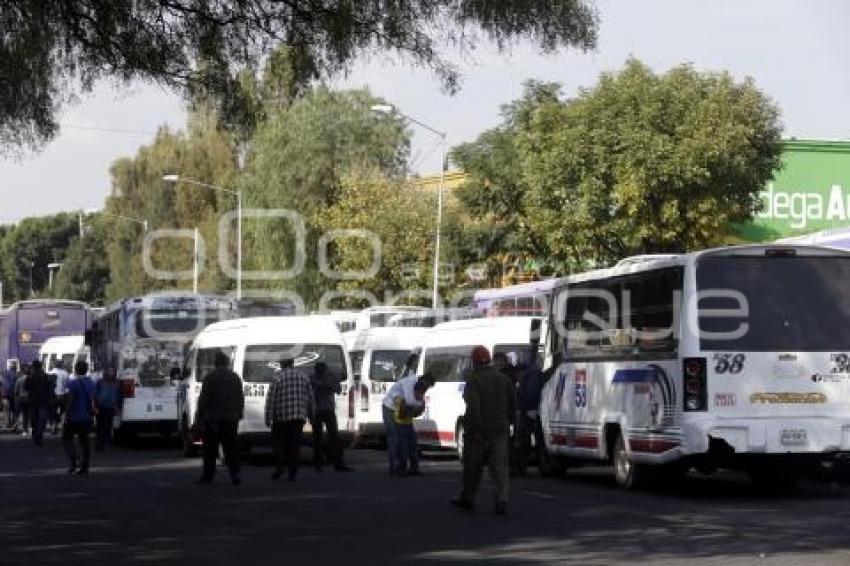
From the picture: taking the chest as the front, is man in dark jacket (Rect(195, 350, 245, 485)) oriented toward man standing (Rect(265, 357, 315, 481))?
no

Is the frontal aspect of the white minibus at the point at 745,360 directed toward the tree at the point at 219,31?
no

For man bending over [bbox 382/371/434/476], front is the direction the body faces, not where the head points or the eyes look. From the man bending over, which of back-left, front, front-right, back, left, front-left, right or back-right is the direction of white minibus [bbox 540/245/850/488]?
front-right

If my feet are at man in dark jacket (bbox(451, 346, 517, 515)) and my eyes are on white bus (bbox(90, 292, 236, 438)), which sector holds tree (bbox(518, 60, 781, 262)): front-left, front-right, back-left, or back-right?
front-right

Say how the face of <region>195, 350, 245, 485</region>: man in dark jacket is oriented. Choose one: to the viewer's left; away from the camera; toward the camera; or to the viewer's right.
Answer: away from the camera

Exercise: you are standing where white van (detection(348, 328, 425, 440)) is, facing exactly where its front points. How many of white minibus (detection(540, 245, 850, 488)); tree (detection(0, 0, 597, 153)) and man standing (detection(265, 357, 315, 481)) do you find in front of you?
0

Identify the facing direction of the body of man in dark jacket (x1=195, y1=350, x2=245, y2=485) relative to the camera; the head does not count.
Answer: away from the camera

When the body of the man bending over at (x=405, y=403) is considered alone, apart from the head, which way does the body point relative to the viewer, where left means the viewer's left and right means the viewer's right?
facing to the right of the viewer
